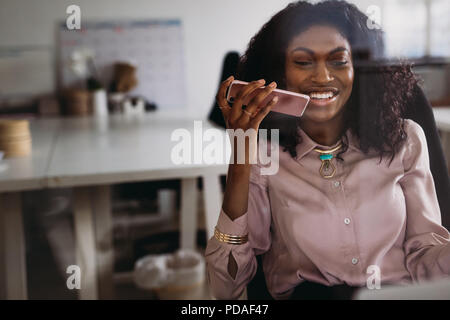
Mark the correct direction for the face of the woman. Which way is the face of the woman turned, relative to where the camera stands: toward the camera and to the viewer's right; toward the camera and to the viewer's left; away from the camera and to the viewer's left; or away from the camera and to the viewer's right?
toward the camera and to the viewer's left

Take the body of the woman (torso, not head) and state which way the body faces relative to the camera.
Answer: toward the camera

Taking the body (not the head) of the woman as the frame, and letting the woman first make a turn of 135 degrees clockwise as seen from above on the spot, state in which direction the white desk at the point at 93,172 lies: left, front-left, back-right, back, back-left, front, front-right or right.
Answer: front
